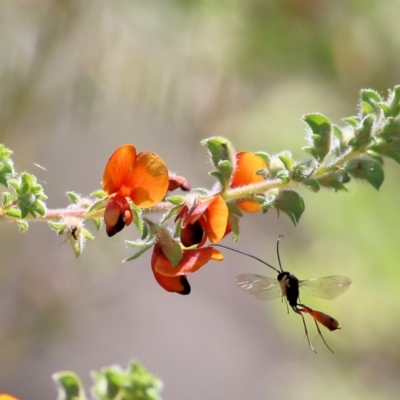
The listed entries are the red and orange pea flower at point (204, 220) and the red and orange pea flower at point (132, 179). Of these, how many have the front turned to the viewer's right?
0

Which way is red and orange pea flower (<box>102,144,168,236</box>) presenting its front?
toward the camera
